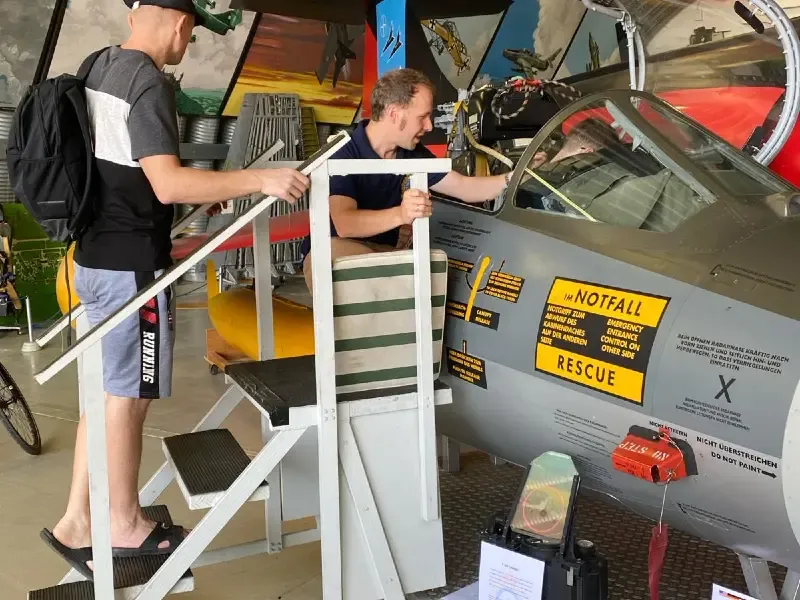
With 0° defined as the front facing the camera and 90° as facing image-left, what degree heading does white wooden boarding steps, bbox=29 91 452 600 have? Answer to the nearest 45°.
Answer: approximately 45°

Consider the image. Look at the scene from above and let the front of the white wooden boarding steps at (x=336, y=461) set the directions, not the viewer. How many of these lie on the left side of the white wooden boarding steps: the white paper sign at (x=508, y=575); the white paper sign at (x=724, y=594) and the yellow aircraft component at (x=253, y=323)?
2

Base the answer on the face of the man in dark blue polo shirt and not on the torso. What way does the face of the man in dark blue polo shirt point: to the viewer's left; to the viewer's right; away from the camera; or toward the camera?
to the viewer's right

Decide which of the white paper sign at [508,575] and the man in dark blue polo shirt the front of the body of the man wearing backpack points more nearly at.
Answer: the man in dark blue polo shirt

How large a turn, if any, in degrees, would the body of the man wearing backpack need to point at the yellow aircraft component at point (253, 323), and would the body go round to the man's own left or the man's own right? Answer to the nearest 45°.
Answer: approximately 45° to the man's own left

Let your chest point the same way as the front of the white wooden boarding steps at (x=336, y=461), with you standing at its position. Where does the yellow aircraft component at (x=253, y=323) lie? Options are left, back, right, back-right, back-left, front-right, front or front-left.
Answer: back-right

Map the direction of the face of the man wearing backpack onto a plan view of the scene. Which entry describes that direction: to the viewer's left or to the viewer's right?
to the viewer's right

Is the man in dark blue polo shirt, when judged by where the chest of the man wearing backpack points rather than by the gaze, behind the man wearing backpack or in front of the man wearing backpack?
in front

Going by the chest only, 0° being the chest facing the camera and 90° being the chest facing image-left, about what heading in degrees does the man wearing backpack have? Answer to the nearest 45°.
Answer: approximately 225°

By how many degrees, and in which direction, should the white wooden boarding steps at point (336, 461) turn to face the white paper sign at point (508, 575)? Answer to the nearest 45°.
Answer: approximately 90° to its left

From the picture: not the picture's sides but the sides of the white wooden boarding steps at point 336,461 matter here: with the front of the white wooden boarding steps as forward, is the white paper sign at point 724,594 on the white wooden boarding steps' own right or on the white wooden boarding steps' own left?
on the white wooden boarding steps' own left
